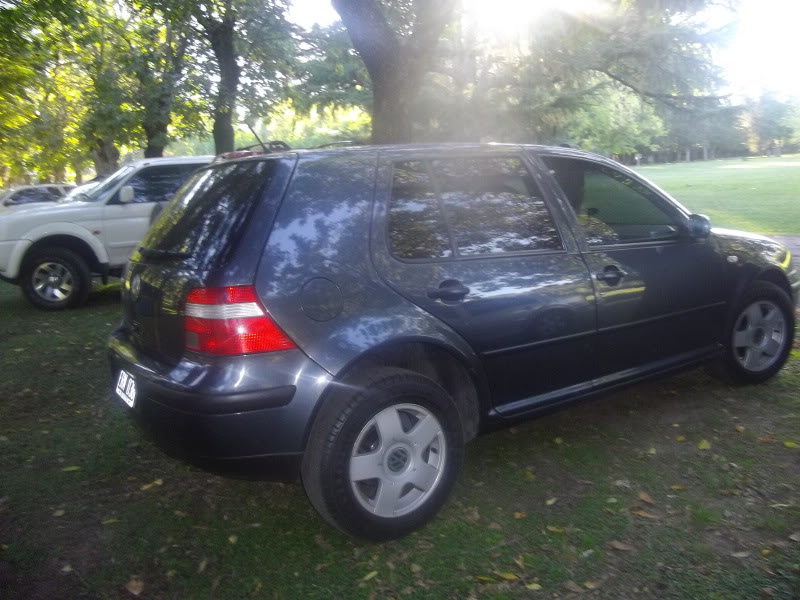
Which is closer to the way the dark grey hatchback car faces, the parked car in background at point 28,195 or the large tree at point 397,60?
the large tree

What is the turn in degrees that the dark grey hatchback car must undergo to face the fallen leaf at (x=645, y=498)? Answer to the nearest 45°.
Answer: approximately 45° to its right

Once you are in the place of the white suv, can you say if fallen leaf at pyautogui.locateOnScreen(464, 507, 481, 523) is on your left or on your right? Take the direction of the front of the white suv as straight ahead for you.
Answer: on your left

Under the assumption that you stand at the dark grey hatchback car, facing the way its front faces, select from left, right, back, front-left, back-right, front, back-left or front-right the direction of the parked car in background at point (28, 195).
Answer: left

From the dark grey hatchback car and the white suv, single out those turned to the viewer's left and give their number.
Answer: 1

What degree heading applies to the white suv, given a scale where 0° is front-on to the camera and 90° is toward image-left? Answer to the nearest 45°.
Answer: approximately 90°

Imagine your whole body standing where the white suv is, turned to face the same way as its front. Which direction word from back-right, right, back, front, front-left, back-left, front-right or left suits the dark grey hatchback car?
left

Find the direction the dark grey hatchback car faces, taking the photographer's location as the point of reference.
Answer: facing away from the viewer and to the right of the viewer

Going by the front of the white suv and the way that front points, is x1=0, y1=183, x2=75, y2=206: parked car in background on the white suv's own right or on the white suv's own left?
on the white suv's own right

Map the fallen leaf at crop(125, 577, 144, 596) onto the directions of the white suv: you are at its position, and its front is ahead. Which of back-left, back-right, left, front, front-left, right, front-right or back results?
left

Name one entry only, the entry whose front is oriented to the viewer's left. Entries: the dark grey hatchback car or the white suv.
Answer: the white suv

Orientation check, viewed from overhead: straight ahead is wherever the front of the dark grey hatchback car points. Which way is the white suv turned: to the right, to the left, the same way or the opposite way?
the opposite way
